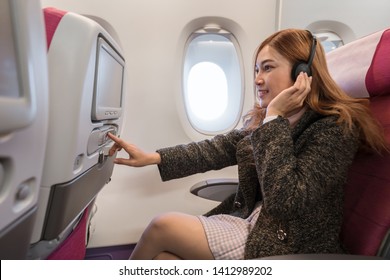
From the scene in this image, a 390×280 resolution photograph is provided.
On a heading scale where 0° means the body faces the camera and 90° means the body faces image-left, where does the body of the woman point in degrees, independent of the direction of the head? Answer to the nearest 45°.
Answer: approximately 90°

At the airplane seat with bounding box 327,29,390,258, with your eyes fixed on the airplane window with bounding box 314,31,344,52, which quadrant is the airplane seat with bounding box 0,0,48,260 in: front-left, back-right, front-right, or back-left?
back-left
